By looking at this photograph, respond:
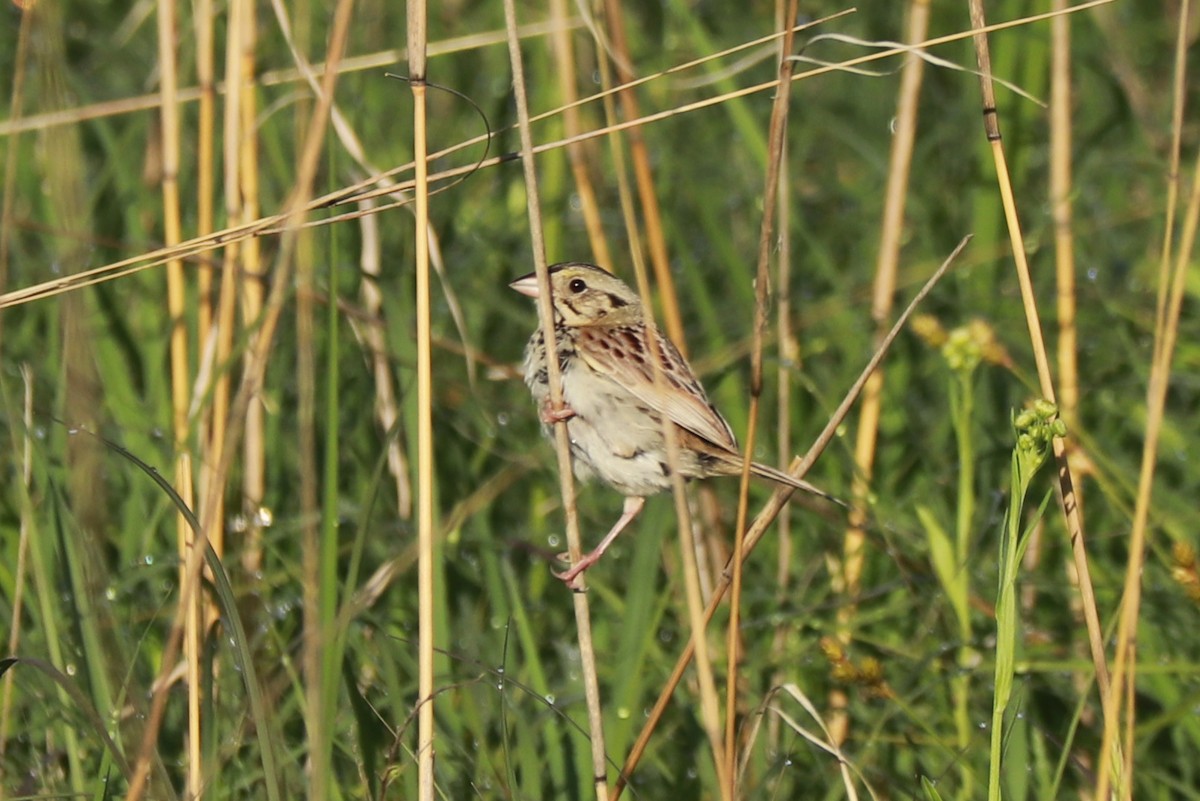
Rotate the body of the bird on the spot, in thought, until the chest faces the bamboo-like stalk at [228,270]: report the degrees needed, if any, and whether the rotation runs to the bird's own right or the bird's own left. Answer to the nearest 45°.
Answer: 0° — it already faces it

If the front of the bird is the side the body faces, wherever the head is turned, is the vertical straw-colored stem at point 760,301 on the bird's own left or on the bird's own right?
on the bird's own left

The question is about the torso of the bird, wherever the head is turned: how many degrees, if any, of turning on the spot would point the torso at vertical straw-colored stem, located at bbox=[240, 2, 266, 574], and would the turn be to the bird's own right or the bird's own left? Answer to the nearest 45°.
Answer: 0° — it already faces it

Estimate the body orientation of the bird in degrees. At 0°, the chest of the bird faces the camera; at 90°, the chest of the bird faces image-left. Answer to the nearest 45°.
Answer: approximately 90°

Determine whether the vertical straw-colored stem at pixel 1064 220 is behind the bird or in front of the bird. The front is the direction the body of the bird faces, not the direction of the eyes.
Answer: behind
